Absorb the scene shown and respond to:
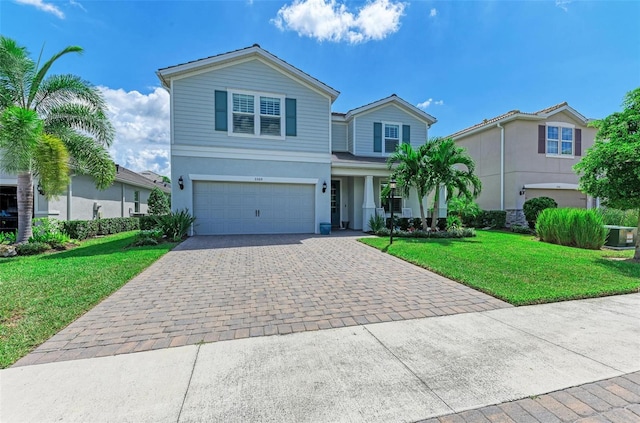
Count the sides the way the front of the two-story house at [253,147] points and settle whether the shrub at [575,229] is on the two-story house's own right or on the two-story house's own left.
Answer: on the two-story house's own left

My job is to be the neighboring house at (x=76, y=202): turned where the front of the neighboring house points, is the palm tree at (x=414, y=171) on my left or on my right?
on my left

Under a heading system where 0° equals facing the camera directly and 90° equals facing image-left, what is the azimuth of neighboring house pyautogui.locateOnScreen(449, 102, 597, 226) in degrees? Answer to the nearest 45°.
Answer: approximately 315°

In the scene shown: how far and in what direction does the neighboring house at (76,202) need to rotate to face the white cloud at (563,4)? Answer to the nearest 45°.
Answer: approximately 90° to its left

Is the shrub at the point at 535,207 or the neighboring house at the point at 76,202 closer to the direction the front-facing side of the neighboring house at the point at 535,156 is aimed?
the shrub

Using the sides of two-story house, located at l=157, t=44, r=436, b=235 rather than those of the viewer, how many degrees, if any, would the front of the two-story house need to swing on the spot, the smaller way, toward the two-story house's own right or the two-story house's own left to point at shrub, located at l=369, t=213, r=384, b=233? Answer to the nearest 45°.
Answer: approximately 90° to the two-story house's own left
